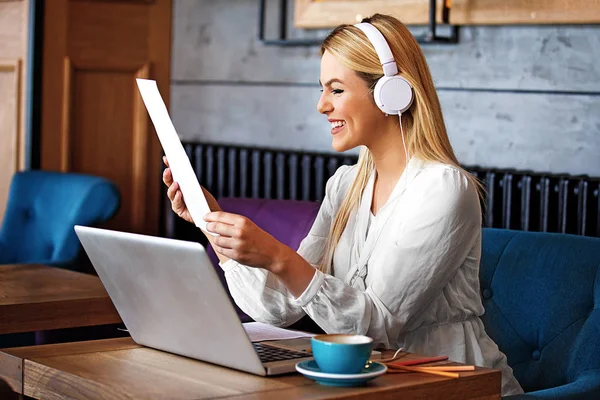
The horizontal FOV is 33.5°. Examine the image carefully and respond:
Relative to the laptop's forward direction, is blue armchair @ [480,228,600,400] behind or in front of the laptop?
in front

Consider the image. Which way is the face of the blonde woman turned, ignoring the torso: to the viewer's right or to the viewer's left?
to the viewer's left

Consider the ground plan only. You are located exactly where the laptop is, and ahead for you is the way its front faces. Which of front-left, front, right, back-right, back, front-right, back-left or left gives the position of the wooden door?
front-left

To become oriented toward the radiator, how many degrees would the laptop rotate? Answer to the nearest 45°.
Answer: approximately 45° to its left

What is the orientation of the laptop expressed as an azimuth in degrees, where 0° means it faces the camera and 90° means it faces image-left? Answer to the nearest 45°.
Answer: approximately 225°

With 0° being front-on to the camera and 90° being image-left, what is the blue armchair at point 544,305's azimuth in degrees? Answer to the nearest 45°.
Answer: approximately 45°

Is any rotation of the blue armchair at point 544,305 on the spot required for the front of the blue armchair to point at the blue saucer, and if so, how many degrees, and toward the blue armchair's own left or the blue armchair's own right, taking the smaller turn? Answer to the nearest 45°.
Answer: approximately 45° to the blue armchair's own left

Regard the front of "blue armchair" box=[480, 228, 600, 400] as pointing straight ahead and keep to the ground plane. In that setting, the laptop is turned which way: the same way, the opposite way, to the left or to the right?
the opposite way

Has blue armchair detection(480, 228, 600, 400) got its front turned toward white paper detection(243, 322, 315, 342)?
yes

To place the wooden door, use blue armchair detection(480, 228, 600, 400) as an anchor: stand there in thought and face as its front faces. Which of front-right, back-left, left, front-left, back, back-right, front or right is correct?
right

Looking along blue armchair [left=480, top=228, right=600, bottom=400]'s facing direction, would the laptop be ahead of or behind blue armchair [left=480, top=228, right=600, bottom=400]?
ahead
